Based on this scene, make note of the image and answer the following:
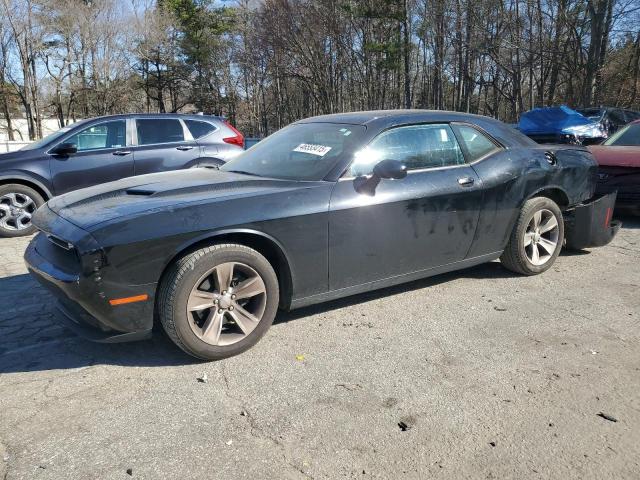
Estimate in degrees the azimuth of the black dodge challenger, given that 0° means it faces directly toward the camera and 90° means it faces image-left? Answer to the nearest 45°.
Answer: approximately 45°

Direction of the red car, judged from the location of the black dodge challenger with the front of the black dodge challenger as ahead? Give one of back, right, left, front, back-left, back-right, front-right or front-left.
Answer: back
